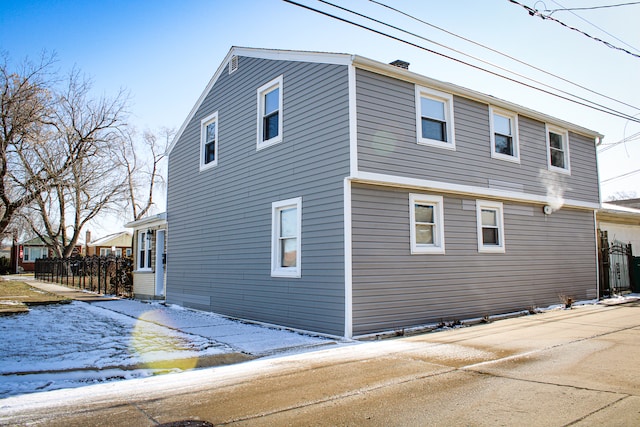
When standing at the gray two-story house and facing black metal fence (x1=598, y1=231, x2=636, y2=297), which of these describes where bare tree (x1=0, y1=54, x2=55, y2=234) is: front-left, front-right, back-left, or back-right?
back-left
